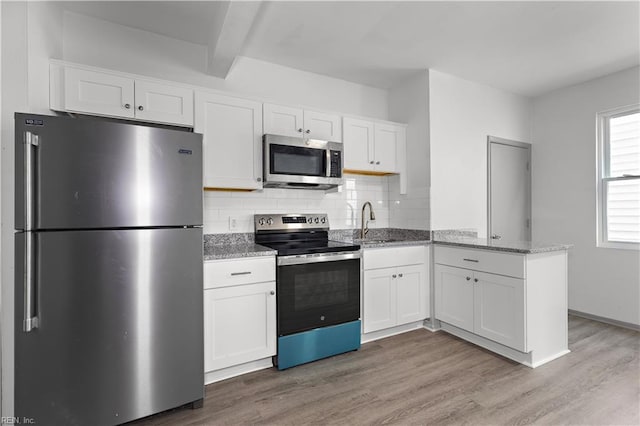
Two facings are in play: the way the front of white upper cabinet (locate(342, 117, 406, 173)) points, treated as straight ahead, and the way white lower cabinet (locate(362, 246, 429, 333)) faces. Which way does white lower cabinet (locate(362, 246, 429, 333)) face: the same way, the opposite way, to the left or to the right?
the same way

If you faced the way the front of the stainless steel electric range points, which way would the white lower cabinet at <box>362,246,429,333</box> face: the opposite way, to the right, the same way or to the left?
the same way

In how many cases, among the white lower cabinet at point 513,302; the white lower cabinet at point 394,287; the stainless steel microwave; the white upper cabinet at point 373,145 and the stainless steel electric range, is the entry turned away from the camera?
0

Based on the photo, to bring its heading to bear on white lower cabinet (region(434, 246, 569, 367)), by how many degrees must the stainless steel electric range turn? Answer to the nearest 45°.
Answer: approximately 45° to its left

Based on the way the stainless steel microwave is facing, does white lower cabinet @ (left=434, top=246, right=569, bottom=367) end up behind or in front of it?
in front

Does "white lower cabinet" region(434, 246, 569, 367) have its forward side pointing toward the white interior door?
no

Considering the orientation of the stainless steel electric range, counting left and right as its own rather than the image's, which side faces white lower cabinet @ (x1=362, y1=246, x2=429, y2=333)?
left

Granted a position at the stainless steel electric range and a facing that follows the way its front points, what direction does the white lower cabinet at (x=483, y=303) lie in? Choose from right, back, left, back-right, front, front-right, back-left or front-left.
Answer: front-left

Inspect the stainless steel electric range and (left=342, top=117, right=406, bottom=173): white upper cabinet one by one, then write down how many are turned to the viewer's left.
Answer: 0

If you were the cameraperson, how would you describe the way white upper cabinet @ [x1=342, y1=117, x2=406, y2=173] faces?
facing the viewer and to the right of the viewer

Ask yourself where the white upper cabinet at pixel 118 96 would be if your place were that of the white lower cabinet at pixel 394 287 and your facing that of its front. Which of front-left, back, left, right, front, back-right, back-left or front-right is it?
right

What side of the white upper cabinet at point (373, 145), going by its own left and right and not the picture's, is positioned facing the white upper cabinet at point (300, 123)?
right

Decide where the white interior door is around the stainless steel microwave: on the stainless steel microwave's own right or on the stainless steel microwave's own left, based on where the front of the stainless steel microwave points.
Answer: on the stainless steel microwave's own left
